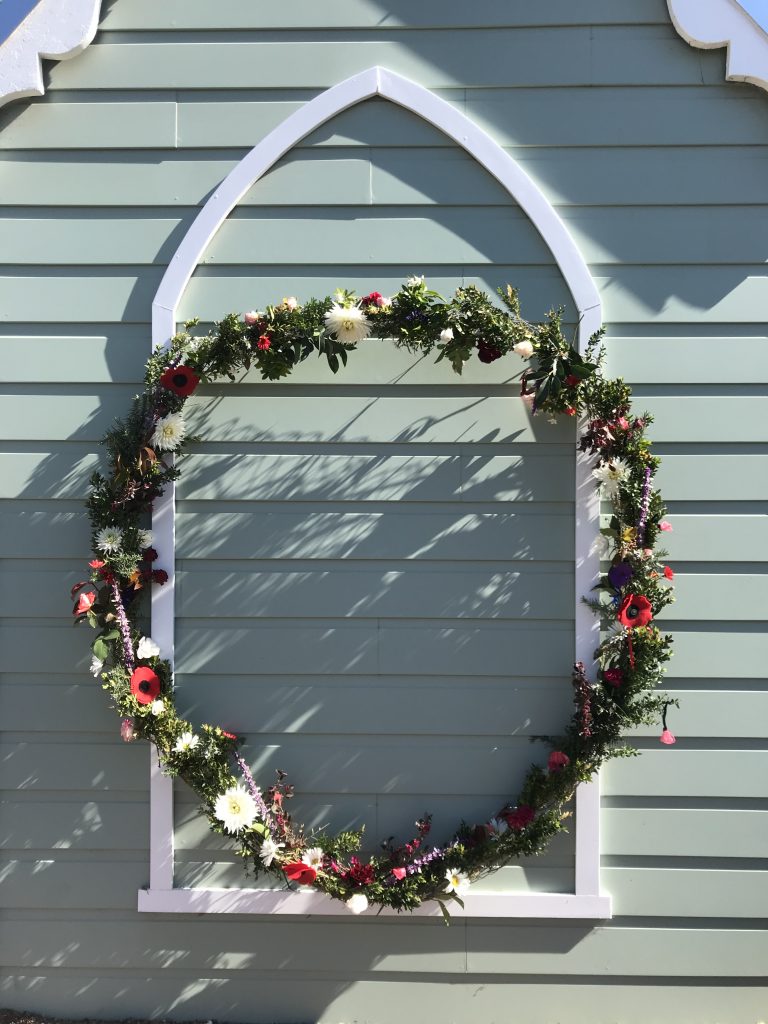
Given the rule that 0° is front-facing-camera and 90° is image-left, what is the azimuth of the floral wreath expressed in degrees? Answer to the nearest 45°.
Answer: approximately 0°
